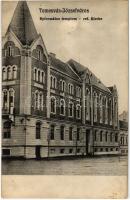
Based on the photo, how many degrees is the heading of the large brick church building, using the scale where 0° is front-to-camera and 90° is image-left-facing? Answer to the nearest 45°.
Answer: approximately 315°
